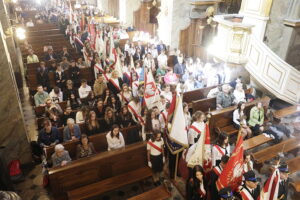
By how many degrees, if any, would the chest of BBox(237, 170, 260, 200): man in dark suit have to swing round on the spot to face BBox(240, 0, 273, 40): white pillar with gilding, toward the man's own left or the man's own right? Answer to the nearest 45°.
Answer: approximately 135° to the man's own left

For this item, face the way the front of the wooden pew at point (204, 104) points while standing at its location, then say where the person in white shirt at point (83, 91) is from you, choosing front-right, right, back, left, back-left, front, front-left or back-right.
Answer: back-right

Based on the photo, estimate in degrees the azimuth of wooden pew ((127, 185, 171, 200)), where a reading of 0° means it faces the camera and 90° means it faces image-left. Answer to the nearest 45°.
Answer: approximately 315°

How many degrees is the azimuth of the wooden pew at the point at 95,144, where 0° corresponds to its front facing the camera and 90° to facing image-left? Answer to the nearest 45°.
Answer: approximately 315°

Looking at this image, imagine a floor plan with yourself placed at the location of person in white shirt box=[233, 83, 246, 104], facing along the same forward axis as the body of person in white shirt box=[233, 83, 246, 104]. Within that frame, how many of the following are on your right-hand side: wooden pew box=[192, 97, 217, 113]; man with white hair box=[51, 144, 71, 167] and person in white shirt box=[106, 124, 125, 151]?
3

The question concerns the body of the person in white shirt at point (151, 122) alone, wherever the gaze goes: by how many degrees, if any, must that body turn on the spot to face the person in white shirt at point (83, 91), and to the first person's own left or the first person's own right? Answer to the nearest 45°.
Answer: approximately 180°

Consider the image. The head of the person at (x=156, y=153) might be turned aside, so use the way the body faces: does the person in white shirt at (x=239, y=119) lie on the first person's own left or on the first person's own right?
on the first person's own left

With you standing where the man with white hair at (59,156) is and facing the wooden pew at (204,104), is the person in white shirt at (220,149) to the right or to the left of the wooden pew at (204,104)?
right
